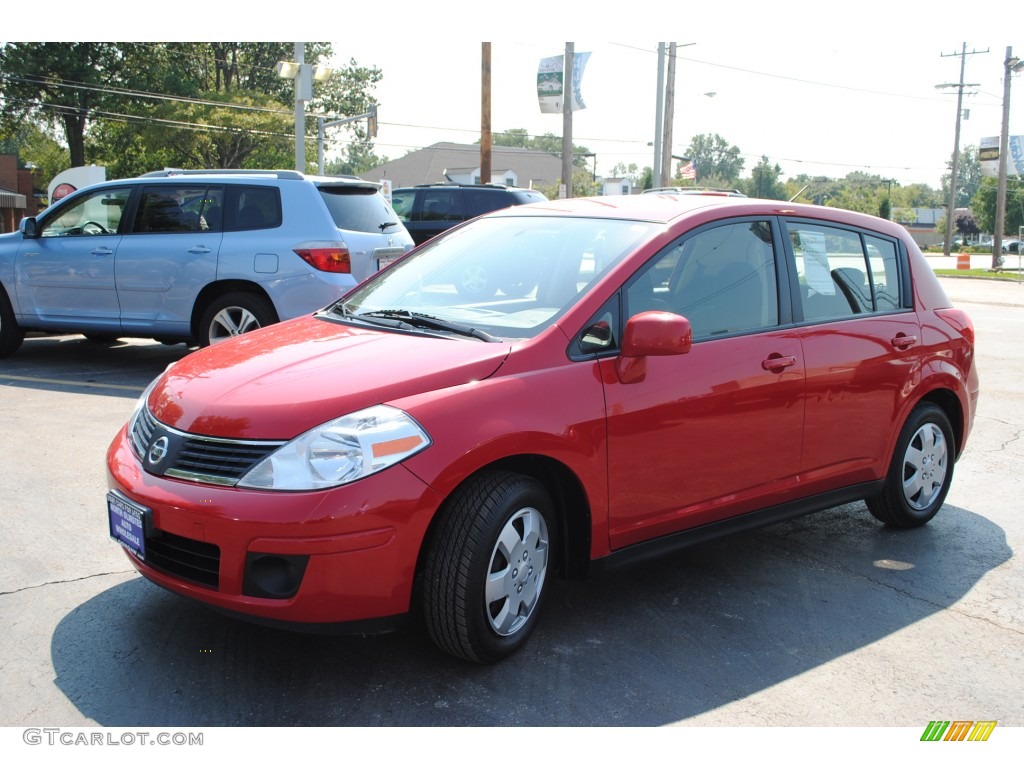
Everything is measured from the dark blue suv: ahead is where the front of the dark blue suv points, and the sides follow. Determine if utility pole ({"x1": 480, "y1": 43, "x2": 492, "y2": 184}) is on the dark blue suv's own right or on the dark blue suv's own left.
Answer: on the dark blue suv's own right

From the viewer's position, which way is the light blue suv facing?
facing away from the viewer and to the left of the viewer

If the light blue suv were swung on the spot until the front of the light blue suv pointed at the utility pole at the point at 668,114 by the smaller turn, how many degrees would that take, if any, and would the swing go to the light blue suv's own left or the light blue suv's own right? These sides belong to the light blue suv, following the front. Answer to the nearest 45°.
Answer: approximately 90° to the light blue suv's own right

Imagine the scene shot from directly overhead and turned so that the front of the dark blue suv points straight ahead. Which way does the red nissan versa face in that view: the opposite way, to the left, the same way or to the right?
to the left

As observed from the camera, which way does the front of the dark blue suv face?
facing away from the viewer and to the left of the viewer

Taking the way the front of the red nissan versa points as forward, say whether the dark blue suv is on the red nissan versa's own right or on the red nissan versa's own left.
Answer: on the red nissan versa's own right

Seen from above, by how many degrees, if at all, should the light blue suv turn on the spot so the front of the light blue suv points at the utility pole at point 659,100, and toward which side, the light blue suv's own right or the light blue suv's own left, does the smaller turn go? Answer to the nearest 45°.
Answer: approximately 90° to the light blue suv's own right

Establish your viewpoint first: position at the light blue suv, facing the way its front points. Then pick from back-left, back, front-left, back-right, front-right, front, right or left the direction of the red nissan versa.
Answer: back-left

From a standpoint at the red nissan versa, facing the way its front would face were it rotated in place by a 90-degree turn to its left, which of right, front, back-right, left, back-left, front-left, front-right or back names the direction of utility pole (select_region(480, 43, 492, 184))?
back-left

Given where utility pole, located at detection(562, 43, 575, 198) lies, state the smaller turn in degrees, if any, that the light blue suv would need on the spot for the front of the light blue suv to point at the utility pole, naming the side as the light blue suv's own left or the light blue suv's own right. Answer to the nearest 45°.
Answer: approximately 90° to the light blue suv's own right

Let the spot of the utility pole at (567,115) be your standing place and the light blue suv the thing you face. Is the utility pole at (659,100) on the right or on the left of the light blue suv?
left
